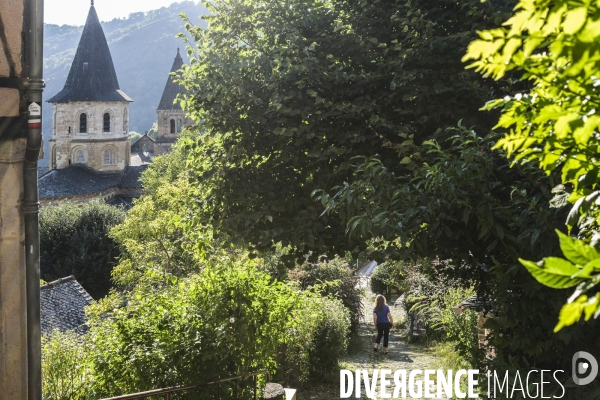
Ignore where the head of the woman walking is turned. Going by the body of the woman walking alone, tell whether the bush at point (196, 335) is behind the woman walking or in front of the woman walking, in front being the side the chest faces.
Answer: behind

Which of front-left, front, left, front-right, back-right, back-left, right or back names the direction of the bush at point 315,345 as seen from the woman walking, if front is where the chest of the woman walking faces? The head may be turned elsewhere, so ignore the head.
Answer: back-left

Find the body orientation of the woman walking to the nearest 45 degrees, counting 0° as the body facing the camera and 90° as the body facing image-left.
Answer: approximately 180°

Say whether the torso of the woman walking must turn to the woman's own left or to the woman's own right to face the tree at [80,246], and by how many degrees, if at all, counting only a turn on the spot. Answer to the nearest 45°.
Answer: approximately 45° to the woman's own left
